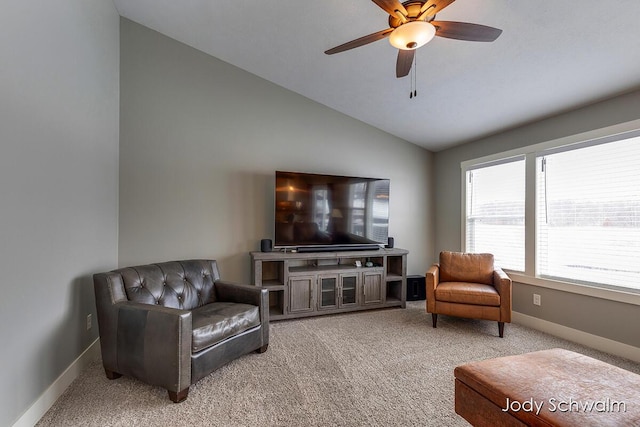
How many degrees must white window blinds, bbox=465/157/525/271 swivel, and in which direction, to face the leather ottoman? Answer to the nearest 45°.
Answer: approximately 45° to its left

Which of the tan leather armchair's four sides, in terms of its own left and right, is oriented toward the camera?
front

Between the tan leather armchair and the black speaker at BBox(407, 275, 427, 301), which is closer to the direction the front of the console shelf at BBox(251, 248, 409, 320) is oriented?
the tan leather armchair

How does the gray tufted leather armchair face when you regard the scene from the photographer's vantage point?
facing the viewer and to the right of the viewer

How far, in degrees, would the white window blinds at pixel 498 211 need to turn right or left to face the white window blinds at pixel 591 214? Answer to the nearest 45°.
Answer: approximately 90° to its left

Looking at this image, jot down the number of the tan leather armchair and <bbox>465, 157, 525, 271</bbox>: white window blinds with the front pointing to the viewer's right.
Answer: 0

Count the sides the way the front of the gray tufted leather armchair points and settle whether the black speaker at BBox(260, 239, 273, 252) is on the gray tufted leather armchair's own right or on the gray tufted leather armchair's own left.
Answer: on the gray tufted leather armchair's own left

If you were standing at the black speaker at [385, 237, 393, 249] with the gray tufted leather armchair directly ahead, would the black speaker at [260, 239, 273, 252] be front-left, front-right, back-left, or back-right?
front-right

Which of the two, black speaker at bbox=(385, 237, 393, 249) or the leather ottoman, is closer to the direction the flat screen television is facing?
the leather ottoman

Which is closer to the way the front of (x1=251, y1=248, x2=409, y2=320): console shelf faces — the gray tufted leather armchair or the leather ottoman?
the leather ottoman

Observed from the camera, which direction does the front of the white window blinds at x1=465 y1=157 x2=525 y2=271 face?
facing the viewer and to the left of the viewer

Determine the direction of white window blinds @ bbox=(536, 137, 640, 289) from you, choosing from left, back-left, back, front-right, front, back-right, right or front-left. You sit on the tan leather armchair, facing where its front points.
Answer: left

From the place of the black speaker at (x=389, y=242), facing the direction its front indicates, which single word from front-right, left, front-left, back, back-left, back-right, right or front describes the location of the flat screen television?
right

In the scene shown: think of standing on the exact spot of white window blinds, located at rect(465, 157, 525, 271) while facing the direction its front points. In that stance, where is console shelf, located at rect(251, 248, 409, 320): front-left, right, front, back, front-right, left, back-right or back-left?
front

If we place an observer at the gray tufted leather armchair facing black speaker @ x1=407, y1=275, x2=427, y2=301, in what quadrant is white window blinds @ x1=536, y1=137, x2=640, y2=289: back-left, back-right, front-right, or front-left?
front-right

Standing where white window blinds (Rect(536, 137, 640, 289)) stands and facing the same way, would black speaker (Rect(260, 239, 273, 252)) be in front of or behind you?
in front

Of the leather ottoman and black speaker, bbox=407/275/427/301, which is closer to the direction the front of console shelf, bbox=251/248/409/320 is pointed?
the leather ottoman

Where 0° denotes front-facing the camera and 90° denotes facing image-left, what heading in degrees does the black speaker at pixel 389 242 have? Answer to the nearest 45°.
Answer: approximately 315°

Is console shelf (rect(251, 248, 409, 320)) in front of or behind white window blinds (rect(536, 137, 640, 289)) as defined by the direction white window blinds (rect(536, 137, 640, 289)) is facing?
in front
